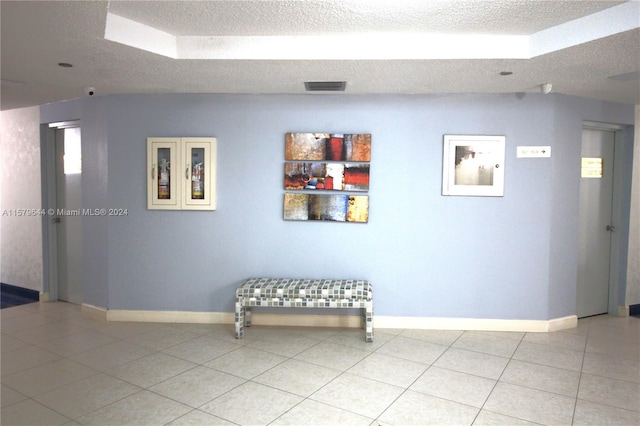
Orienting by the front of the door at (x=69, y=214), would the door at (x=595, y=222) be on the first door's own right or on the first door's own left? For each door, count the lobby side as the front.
on the first door's own left

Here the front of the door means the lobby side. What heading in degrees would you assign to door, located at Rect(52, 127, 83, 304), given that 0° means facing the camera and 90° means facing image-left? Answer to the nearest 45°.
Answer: approximately 45°

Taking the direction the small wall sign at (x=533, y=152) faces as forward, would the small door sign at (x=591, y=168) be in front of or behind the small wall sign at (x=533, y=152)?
behind

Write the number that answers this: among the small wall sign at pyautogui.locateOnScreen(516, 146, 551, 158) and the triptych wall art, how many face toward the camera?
2

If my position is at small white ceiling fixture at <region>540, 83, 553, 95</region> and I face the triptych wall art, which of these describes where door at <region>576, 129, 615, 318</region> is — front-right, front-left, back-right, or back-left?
back-right

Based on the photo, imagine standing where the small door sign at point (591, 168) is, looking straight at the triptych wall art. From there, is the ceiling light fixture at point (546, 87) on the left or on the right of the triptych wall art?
left

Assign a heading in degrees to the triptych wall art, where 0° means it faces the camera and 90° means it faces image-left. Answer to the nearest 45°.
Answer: approximately 0°

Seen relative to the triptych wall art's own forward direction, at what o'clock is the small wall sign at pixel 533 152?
The small wall sign is roughly at 9 o'clock from the triptych wall art.

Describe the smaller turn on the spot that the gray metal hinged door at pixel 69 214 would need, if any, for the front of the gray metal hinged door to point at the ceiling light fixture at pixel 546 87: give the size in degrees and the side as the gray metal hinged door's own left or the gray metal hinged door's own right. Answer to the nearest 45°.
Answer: approximately 90° to the gray metal hinged door's own left

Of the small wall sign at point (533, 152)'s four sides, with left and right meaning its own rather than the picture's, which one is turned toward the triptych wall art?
right

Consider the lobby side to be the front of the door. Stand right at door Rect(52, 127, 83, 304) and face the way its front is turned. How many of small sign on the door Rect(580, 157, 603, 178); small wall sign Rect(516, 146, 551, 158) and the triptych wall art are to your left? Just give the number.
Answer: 3

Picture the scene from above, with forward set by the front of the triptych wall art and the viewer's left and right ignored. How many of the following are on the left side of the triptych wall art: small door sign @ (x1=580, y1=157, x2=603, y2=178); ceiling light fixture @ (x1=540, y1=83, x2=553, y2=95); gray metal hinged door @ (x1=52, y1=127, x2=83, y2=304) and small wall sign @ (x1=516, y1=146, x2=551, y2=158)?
3

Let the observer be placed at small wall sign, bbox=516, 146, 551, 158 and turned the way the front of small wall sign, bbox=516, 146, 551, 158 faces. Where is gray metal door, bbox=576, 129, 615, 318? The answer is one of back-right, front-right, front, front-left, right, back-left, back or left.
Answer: back-left

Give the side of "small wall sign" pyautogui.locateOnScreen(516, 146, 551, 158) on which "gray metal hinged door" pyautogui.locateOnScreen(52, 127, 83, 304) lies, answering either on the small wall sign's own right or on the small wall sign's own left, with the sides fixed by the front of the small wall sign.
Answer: on the small wall sign's own right
